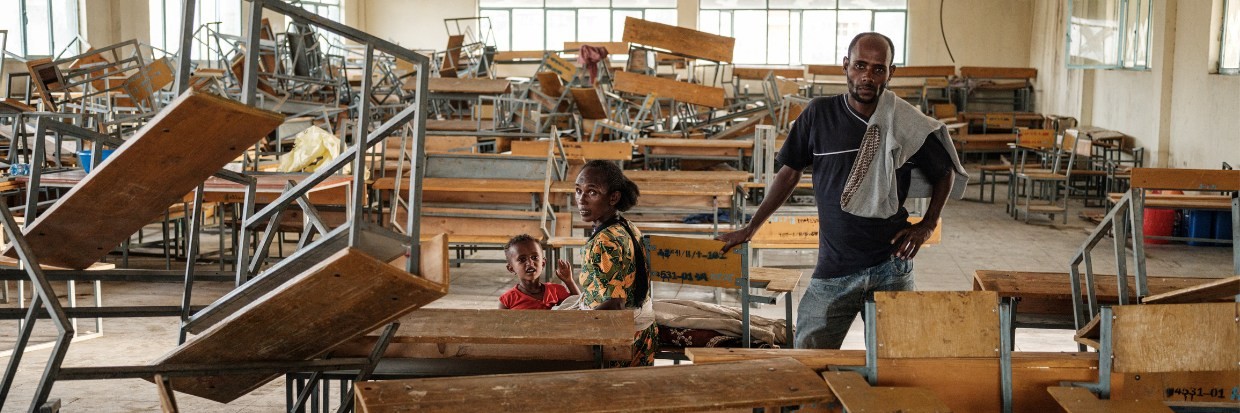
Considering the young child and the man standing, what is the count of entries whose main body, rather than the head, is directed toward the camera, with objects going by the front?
2

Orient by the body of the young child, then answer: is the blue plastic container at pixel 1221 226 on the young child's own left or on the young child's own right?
on the young child's own left

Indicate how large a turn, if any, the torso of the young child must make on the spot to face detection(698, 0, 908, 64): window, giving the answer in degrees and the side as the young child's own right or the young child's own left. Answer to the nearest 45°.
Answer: approximately 180°

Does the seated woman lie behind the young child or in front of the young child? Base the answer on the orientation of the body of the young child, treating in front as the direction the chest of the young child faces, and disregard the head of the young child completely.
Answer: in front

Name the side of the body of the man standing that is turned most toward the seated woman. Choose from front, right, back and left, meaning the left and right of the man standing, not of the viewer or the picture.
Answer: right

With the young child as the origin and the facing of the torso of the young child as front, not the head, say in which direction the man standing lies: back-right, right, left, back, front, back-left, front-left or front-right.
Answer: front-left

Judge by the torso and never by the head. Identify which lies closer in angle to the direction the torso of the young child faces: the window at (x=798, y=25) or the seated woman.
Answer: the seated woman

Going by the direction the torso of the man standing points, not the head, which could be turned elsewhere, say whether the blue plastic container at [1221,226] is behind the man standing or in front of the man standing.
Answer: behind

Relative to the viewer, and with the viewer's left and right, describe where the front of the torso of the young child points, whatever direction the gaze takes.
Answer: facing the viewer

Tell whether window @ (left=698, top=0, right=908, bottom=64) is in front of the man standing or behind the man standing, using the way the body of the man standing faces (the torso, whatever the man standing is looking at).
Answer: behind
